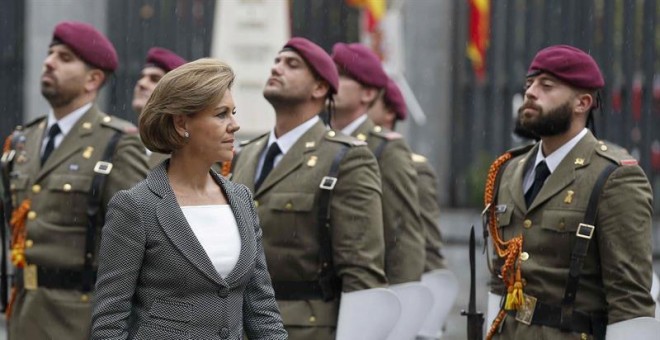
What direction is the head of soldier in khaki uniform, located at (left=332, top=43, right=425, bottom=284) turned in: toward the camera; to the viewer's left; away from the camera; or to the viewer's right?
to the viewer's left

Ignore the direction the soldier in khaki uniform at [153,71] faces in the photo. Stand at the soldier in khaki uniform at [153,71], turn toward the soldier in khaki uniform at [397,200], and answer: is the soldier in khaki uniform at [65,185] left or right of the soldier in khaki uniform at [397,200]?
right

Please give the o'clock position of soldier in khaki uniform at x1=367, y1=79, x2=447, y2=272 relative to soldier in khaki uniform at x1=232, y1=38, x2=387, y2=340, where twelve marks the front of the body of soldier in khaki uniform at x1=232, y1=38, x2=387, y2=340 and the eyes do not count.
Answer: soldier in khaki uniform at x1=367, y1=79, x2=447, y2=272 is roughly at 5 o'clock from soldier in khaki uniform at x1=232, y1=38, x2=387, y2=340.

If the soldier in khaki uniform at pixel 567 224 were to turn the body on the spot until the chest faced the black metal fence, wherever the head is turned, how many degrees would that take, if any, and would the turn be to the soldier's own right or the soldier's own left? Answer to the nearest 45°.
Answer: approximately 135° to the soldier's own right

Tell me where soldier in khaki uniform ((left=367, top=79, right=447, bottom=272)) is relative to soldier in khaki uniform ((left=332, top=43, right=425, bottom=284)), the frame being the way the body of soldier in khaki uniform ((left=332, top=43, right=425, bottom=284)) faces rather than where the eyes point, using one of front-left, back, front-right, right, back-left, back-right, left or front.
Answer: back-right
